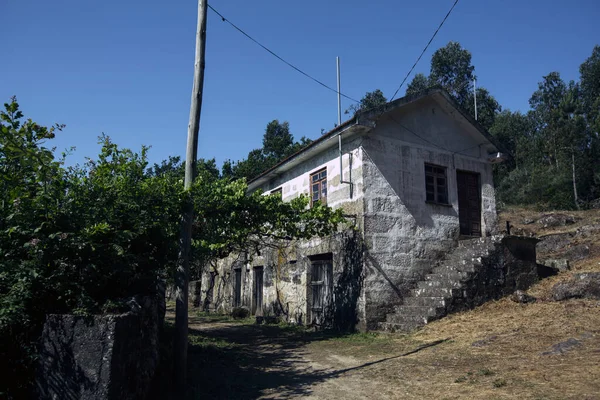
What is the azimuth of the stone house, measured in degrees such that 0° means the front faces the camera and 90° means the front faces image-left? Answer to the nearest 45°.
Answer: approximately 315°

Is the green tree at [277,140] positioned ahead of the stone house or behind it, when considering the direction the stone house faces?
behind

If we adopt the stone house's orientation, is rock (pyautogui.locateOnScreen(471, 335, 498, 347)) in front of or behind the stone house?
in front

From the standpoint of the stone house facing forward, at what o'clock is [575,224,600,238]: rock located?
The rock is roughly at 9 o'clock from the stone house.

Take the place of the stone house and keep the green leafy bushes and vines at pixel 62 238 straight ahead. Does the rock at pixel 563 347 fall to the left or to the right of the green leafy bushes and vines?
left

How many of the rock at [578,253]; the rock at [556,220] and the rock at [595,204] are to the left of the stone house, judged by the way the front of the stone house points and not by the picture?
3

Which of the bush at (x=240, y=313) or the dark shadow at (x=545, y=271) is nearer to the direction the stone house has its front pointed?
the dark shadow

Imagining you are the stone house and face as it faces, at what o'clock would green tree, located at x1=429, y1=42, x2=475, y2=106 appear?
The green tree is roughly at 8 o'clock from the stone house.

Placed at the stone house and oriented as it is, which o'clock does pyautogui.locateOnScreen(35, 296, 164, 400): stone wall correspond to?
The stone wall is roughly at 2 o'clock from the stone house.

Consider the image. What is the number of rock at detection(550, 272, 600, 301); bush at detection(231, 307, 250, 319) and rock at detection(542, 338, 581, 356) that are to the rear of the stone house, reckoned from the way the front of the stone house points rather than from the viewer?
1

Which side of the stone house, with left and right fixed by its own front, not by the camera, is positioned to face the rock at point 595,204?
left

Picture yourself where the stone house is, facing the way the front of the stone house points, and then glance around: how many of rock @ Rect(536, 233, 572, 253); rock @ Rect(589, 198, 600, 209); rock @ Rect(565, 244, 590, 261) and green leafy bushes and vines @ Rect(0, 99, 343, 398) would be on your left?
3
